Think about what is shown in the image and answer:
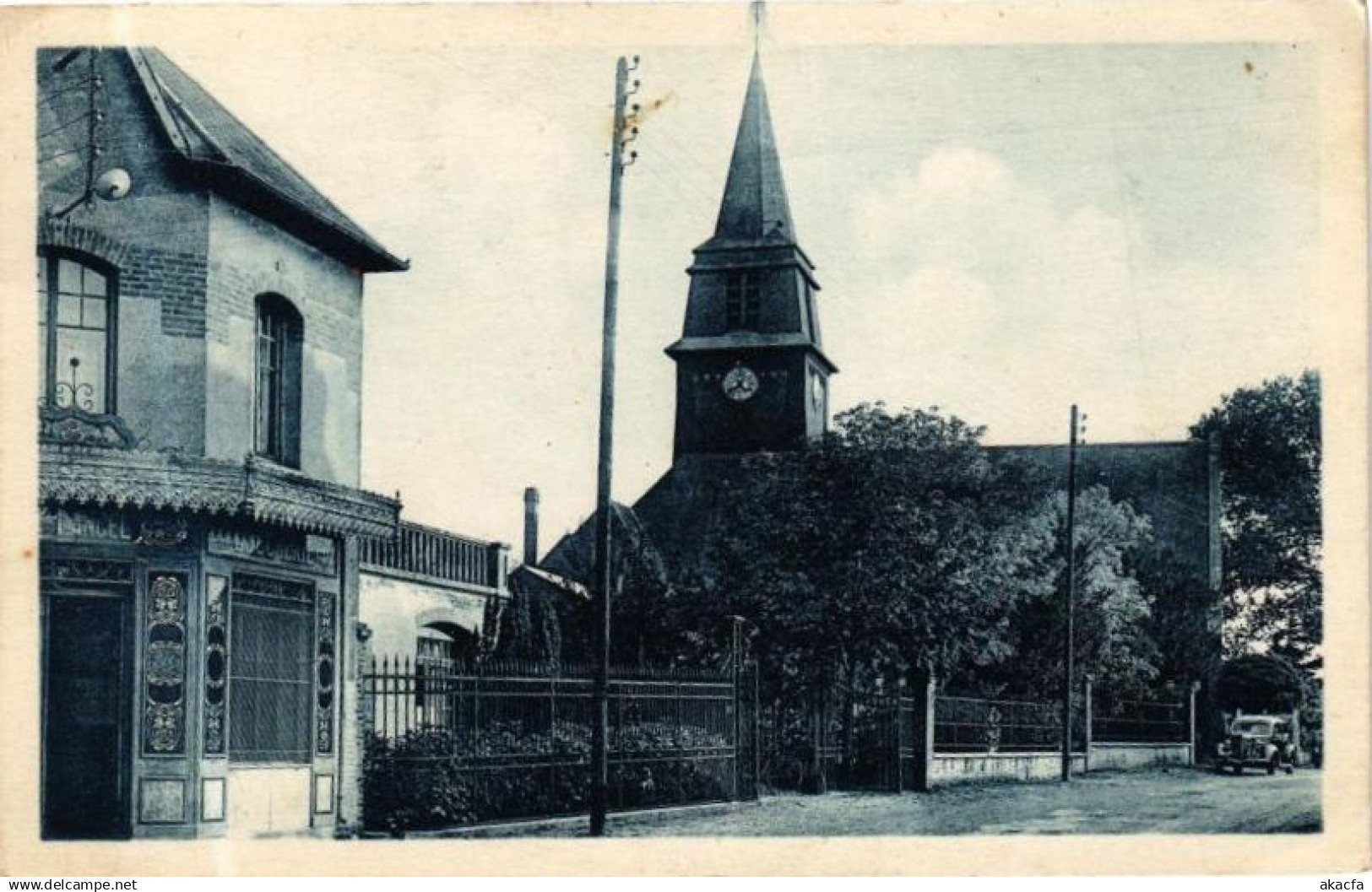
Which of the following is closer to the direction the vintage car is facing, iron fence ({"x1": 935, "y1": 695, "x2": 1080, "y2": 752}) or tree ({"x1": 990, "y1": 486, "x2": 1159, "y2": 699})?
the iron fence

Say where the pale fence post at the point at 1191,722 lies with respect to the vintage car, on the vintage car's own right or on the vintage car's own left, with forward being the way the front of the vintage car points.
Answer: on the vintage car's own right

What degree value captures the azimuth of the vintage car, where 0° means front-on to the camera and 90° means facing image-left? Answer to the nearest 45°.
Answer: approximately 45°

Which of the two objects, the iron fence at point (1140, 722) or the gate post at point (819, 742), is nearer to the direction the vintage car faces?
the gate post
